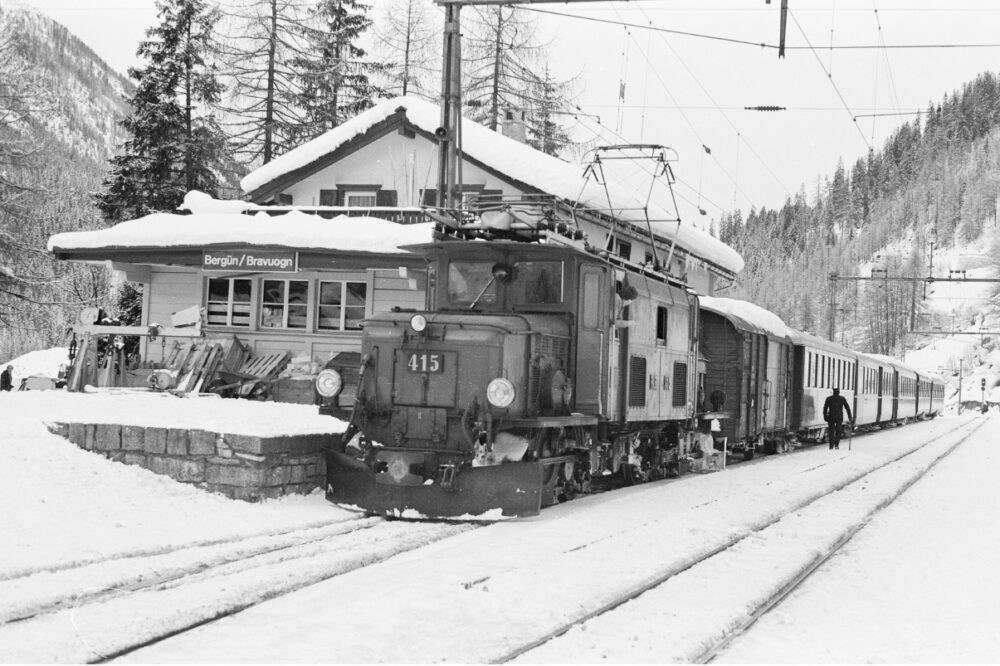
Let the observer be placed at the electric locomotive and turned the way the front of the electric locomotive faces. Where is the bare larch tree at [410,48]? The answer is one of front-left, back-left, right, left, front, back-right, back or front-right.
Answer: back-right

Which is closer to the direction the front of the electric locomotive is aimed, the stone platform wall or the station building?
the stone platform wall

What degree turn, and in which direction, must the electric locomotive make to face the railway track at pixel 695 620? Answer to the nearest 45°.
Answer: approximately 45° to its left

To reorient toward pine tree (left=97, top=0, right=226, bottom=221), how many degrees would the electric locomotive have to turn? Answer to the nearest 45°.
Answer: approximately 90° to its right

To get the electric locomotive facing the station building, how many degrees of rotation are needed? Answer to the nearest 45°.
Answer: approximately 135° to its right

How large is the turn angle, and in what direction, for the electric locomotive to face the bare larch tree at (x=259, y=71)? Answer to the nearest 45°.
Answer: approximately 135° to its right

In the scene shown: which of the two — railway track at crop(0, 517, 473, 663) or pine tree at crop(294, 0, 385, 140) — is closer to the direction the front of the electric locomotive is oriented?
the railway track

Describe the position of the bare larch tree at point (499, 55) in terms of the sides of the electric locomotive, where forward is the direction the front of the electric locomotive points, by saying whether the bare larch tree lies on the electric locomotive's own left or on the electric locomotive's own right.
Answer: on the electric locomotive's own right

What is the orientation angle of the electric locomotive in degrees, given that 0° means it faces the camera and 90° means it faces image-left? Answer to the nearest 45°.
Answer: approximately 45°

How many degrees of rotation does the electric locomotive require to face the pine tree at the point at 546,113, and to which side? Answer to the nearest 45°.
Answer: approximately 135° to its right
